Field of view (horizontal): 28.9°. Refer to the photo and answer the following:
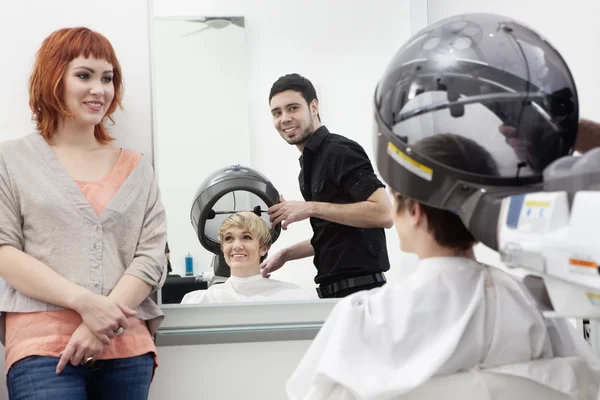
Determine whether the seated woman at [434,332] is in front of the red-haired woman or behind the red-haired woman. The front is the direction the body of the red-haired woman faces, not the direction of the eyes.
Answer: in front

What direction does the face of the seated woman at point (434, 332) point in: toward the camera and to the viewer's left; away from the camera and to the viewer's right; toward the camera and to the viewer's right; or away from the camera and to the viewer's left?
away from the camera and to the viewer's left

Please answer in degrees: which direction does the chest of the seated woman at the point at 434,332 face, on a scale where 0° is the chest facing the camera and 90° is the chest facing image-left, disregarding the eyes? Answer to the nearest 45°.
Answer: approximately 135°

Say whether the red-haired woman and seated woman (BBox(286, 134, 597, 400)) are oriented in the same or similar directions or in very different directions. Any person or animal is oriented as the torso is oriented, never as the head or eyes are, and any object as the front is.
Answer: very different directions

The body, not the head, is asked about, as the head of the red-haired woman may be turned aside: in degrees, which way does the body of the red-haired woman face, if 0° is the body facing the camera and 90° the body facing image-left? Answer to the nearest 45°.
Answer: approximately 315°

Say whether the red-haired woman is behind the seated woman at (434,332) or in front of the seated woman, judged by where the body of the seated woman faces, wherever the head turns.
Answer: in front
